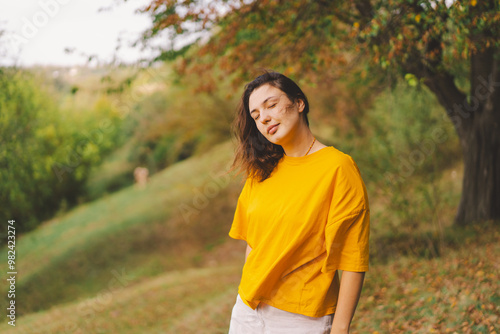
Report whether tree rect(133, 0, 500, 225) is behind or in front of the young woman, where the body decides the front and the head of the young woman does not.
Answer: behind
